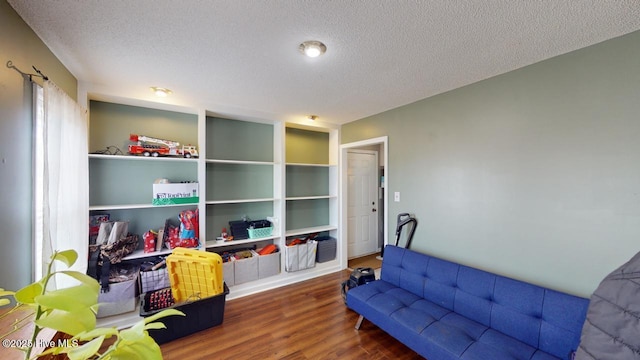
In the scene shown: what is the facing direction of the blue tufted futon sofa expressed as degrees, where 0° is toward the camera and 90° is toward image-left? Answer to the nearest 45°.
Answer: approximately 45°

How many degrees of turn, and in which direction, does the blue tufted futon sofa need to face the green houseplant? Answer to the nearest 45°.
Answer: approximately 45° to its left

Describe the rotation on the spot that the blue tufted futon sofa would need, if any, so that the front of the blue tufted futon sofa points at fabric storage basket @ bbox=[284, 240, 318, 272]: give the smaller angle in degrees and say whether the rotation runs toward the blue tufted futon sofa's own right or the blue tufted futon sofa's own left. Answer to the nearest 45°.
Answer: approximately 45° to the blue tufted futon sofa's own right

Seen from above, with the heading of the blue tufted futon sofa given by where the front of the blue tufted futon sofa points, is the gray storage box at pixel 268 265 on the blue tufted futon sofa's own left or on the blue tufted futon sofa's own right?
on the blue tufted futon sofa's own right

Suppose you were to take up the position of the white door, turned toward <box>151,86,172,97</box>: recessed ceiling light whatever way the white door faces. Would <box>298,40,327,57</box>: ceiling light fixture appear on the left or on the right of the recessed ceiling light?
left

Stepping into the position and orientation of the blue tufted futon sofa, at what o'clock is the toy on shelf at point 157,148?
The toy on shelf is roughly at 1 o'clock from the blue tufted futon sofa.

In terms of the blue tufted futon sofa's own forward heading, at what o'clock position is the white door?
The white door is roughly at 3 o'clock from the blue tufted futon sofa.

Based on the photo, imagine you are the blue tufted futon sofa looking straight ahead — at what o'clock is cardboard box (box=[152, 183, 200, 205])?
The cardboard box is roughly at 1 o'clock from the blue tufted futon sofa.
